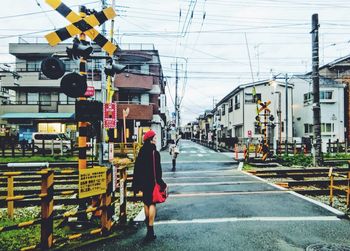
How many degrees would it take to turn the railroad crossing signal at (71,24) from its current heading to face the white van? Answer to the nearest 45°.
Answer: approximately 180°

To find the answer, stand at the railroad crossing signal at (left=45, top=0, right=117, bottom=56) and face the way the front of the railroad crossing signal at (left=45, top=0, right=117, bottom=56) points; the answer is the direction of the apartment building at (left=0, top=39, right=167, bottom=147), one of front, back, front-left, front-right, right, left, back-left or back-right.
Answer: back

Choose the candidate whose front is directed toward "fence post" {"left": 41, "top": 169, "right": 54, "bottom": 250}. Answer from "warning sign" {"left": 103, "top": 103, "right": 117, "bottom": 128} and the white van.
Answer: the warning sign

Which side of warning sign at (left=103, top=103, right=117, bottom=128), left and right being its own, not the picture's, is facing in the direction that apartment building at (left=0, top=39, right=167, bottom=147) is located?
back

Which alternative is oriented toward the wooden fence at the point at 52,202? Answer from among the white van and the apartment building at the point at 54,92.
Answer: the apartment building

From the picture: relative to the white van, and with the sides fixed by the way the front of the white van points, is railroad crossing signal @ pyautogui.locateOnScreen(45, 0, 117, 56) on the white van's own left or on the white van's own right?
on the white van's own right

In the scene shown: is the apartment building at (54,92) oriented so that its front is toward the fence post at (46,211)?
yes
